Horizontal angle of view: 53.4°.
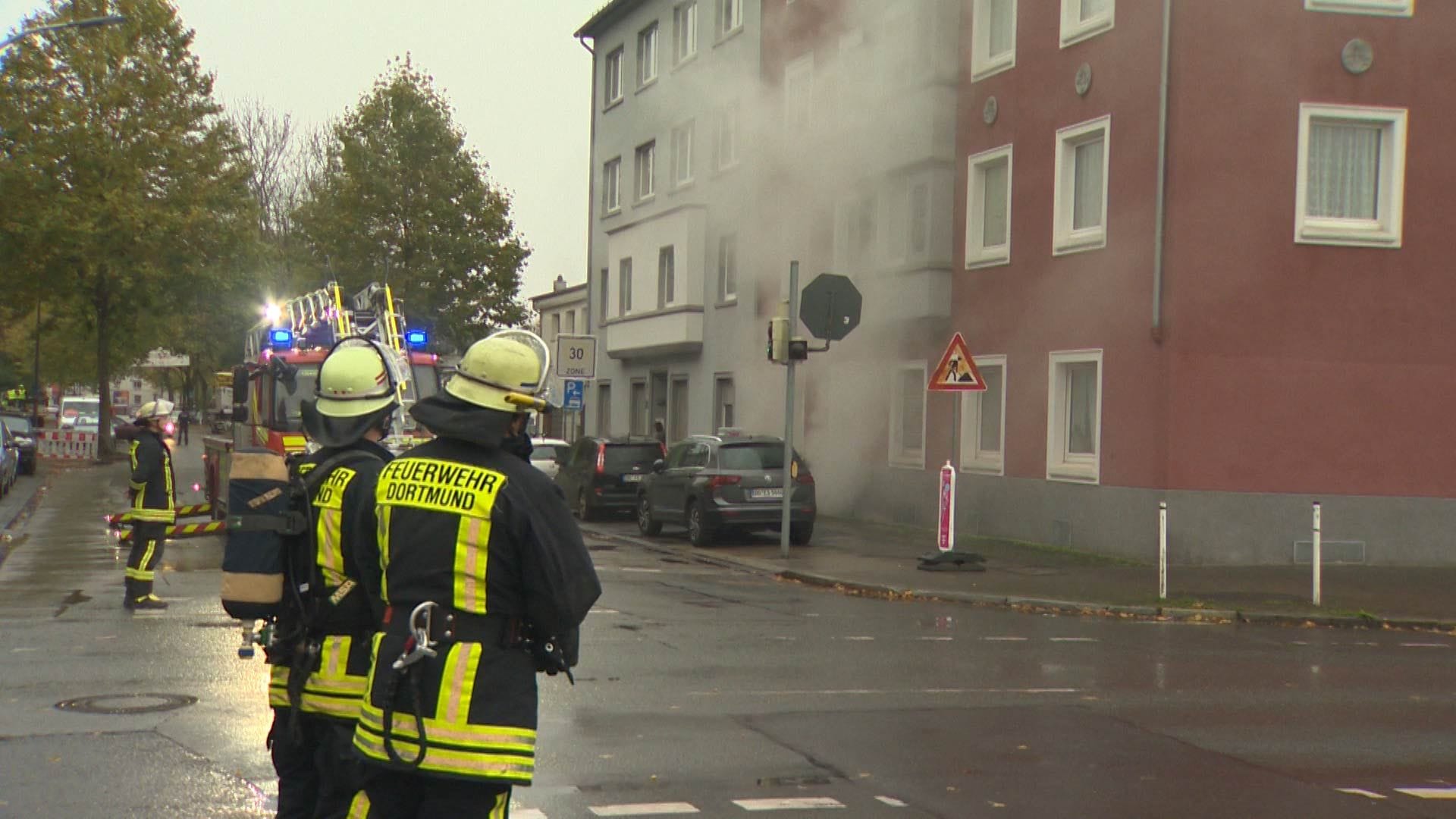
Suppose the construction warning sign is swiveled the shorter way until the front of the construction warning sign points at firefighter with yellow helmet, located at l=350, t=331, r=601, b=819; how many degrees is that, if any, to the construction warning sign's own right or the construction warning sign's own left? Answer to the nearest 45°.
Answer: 0° — it already faces them

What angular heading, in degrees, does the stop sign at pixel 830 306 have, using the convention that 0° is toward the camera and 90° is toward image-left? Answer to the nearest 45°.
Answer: approximately 180°

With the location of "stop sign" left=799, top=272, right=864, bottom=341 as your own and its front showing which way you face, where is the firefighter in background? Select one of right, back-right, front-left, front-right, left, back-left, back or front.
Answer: back-left

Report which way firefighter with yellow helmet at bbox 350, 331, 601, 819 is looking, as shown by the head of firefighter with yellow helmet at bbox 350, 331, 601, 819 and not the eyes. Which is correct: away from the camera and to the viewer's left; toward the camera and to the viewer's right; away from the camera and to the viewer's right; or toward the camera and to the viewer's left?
away from the camera and to the viewer's right

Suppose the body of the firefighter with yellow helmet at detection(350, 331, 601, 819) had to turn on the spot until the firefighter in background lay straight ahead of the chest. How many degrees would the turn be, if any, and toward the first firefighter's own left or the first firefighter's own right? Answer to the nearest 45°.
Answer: approximately 45° to the first firefighter's own left

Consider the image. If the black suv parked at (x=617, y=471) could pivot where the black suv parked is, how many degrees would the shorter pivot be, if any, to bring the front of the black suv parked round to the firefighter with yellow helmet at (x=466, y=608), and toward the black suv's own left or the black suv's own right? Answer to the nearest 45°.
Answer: approximately 135° to the black suv's own left

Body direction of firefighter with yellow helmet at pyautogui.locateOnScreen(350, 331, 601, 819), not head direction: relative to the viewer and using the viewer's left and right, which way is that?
facing away from the viewer and to the right of the viewer

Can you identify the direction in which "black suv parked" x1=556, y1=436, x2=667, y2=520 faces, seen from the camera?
facing away from the viewer and to the left of the viewer
